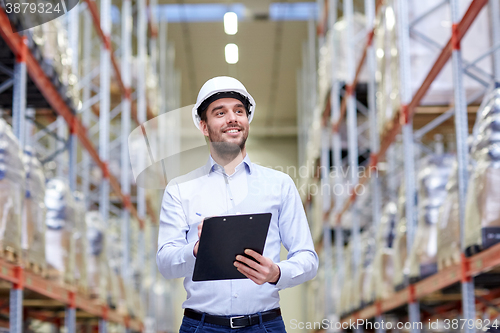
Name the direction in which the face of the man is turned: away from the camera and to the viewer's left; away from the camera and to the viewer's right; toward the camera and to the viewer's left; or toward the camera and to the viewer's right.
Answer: toward the camera and to the viewer's right

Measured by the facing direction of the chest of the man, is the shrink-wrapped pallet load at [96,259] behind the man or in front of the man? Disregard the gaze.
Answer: behind

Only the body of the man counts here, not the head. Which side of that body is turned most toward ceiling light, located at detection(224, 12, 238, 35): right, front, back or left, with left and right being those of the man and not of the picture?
back

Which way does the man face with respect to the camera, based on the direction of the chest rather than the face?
toward the camera

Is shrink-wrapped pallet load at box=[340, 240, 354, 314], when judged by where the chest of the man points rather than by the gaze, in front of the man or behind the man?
behind
